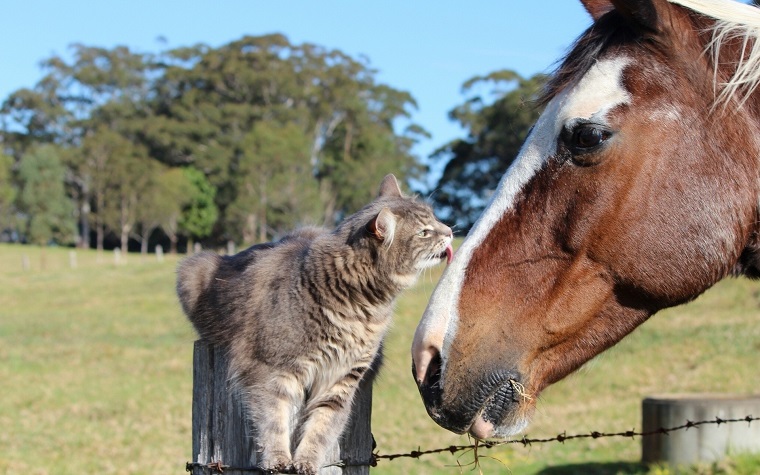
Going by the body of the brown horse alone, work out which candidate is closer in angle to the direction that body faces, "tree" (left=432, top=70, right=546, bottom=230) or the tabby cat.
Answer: the tabby cat

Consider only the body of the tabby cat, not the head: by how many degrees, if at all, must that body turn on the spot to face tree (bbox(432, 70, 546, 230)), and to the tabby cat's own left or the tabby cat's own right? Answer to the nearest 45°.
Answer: approximately 135° to the tabby cat's own left

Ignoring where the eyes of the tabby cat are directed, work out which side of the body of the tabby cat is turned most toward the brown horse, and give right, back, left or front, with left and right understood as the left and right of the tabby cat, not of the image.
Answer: front

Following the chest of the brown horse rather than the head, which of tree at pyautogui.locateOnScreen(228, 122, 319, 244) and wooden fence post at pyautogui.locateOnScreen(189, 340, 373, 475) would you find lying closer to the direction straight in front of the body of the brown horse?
the wooden fence post

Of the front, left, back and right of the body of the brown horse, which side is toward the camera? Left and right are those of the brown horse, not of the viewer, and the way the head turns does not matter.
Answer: left

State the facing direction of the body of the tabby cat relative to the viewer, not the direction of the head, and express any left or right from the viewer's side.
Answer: facing the viewer and to the right of the viewer

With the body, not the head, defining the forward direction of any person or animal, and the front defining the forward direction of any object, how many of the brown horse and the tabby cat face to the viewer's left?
1

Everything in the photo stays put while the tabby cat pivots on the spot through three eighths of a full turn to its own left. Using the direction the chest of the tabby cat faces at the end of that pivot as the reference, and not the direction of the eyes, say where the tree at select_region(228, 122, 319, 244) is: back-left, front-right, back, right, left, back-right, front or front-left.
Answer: front

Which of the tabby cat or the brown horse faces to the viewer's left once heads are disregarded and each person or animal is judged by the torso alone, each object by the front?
the brown horse

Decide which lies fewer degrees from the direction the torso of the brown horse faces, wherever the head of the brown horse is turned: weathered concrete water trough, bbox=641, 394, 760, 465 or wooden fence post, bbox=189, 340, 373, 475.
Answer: the wooden fence post

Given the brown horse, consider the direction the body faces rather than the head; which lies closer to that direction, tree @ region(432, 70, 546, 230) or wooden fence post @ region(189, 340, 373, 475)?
the wooden fence post
